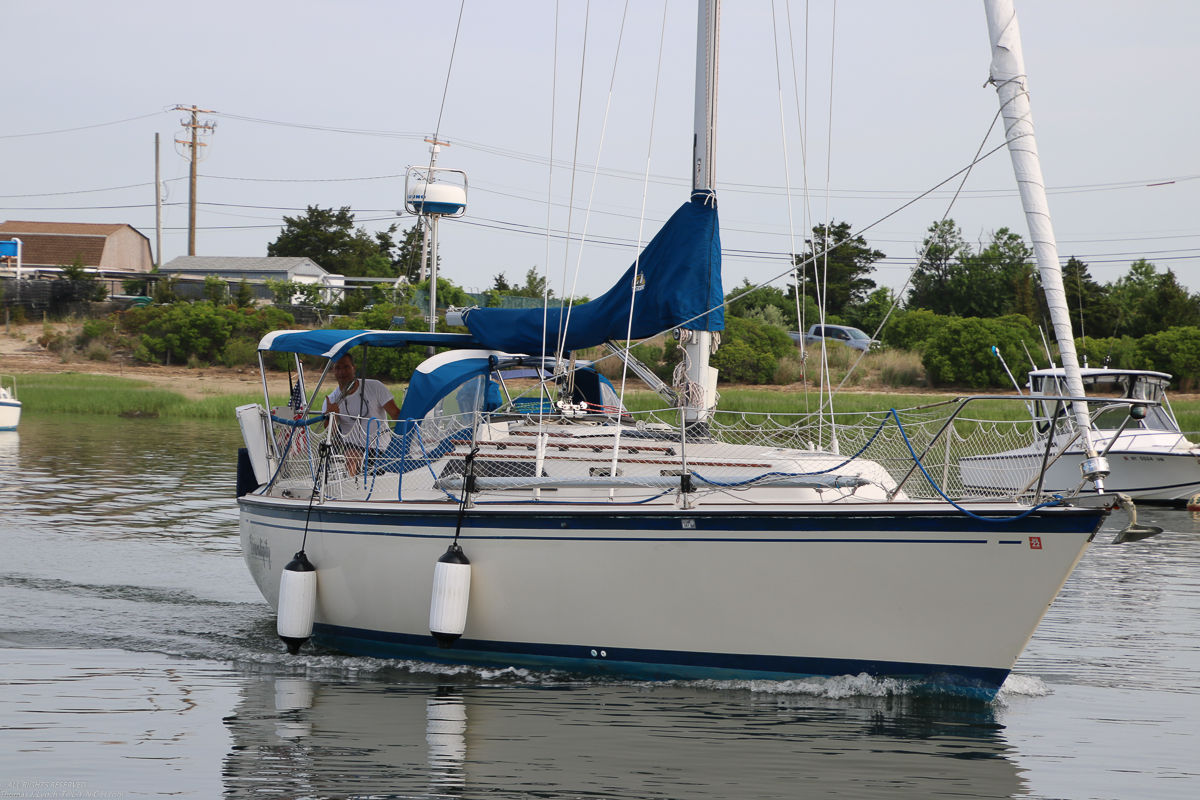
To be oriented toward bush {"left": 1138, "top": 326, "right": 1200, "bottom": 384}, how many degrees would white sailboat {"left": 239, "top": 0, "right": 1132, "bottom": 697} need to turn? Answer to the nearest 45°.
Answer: approximately 90° to its left

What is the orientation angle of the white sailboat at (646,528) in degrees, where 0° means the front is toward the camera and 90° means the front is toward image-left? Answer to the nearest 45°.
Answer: approximately 315°

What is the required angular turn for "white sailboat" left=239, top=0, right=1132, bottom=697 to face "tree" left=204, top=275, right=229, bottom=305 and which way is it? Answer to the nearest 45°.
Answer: approximately 180°

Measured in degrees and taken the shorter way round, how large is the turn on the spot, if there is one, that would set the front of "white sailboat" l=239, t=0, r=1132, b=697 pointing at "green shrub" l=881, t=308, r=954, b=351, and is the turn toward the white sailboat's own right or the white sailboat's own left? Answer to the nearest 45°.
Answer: approximately 135° to the white sailboat's own left

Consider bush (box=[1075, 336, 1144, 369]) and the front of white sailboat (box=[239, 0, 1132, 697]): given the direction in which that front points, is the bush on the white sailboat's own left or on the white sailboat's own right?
on the white sailboat's own left

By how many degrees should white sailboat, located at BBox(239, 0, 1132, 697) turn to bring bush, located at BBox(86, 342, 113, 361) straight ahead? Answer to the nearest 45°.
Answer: approximately 180°

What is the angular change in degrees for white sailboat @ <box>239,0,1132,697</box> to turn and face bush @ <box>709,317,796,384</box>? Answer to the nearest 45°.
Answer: approximately 135° to its left

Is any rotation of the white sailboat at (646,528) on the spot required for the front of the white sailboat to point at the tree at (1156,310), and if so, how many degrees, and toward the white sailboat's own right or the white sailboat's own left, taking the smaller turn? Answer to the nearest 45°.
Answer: approximately 90° to the white sailboat's own left

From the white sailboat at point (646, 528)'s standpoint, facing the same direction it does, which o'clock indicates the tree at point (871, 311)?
The tree is roughly at 8 o'clock from the white sailboat.

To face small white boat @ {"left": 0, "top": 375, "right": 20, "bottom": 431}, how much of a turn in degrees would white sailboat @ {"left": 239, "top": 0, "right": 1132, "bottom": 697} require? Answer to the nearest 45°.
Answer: approximately 180°
